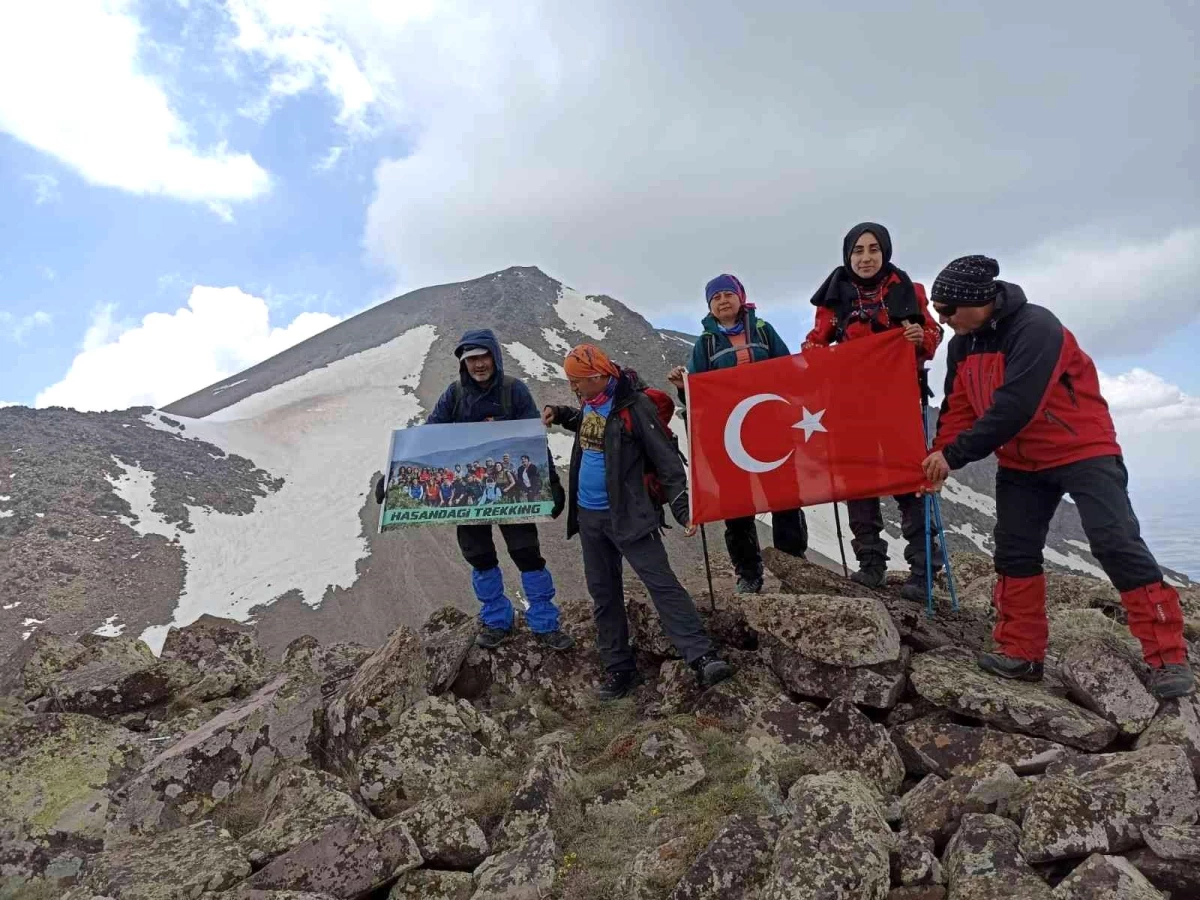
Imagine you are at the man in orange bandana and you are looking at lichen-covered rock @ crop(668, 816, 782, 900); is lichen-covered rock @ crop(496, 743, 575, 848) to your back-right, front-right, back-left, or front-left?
front-right

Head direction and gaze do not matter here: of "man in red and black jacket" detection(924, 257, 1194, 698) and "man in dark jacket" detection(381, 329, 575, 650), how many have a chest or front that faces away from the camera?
0

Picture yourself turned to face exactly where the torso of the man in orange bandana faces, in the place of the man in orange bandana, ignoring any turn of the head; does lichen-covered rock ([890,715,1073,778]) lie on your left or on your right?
on your left

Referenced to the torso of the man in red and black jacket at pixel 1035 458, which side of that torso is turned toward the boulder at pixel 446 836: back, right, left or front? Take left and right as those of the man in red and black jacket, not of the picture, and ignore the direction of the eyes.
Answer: front

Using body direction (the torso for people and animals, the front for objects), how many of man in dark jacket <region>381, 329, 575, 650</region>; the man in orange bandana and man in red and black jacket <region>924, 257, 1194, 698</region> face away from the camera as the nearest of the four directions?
0

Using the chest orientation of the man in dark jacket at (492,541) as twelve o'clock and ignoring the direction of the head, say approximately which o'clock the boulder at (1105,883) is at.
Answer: The boulder is roughly at 11 o'clock from the man in dark jacket.

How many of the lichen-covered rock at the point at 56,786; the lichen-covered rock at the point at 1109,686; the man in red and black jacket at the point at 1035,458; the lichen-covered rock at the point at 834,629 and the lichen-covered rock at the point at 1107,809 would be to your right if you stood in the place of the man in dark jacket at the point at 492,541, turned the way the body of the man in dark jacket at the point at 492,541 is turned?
1

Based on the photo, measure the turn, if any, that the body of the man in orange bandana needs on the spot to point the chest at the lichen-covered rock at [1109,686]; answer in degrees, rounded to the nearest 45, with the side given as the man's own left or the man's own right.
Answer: approximately 135° to the man's own left

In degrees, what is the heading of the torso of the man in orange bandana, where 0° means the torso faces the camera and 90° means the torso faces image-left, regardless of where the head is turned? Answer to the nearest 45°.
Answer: approximately 45°

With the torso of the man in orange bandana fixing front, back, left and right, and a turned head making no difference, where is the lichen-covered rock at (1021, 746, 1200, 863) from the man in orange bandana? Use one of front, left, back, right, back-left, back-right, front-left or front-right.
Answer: left

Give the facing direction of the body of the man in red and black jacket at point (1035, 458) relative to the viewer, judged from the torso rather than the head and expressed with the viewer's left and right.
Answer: facing the viewer and to the left of the viewer

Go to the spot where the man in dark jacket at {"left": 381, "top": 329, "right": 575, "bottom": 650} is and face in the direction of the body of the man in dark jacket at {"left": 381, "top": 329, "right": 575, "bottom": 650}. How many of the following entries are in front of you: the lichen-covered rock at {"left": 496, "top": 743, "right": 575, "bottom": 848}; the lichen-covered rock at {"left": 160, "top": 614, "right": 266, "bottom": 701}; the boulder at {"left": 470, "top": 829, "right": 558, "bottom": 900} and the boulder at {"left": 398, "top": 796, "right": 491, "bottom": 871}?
3

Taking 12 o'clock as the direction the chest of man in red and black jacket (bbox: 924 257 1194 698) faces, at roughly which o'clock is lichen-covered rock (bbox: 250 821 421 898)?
The lichen-covered rock is roughly at 12 o'clock from the man in red and black jacket.

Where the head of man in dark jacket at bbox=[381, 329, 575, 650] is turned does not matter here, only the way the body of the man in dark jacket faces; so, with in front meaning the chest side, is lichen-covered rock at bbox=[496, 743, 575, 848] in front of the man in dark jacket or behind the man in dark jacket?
in front

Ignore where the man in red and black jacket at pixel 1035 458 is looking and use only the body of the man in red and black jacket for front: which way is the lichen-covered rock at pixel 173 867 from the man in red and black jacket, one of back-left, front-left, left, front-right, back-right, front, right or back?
front

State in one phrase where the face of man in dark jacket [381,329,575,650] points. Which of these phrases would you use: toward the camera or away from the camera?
toward the camera

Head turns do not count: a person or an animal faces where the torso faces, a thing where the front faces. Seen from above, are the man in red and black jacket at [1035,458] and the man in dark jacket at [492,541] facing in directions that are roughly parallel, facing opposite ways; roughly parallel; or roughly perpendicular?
roughly perpendicular

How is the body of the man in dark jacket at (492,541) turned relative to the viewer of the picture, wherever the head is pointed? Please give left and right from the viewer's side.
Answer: facing the viewer
